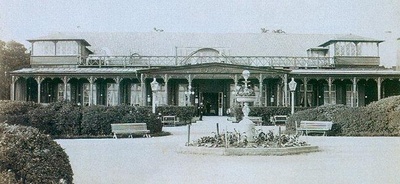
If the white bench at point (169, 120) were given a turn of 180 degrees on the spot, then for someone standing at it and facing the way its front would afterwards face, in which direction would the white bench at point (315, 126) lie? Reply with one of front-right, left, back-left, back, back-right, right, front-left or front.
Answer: back-right

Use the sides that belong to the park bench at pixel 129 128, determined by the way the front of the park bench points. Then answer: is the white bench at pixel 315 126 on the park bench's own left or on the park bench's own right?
on the park bench's own left

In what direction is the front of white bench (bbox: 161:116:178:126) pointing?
toward the camera

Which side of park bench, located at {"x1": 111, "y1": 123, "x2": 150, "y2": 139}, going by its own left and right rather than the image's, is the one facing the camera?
front

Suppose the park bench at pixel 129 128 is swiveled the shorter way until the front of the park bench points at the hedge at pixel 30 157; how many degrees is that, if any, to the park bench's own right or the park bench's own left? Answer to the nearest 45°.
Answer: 0° — it already faces it

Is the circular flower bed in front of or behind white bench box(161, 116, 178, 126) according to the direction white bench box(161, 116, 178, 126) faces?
in front

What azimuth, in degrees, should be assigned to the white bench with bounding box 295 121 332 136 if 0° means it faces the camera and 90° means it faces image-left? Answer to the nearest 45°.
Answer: approximately 0°

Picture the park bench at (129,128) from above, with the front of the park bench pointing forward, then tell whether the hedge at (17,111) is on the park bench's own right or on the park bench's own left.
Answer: on the park bench's own right

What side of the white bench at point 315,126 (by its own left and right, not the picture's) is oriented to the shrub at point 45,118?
right
